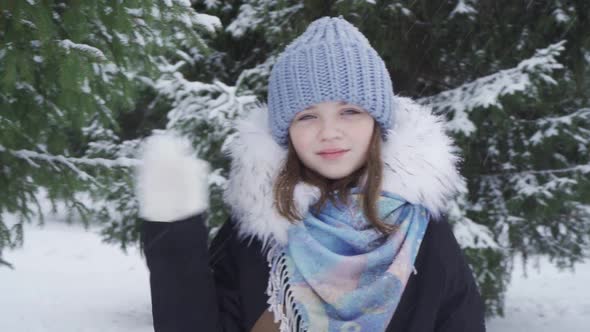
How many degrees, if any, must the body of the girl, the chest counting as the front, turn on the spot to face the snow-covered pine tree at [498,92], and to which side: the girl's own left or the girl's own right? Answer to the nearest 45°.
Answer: approximately 135° to the girl's own left

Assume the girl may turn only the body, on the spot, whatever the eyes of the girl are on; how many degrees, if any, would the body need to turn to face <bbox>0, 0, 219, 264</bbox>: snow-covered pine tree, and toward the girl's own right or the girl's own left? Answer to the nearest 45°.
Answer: approximately 135° to the girl's own right

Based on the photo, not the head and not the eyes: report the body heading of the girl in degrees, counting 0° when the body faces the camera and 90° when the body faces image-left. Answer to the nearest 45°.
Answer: approximately 0°
